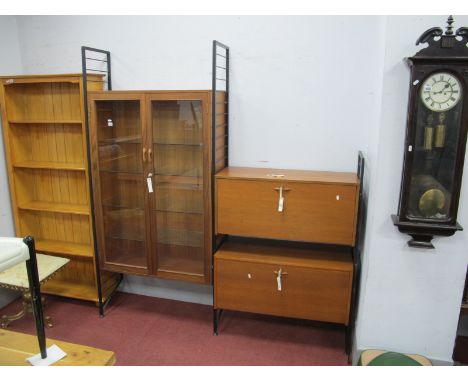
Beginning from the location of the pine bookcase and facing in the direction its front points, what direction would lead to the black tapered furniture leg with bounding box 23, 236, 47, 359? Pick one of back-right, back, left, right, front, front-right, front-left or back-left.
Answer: front-left

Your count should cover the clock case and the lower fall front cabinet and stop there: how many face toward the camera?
2

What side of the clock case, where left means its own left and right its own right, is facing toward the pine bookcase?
right

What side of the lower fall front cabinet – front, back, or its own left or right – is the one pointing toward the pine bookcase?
right

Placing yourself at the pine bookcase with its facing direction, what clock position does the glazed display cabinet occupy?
The glazed display cabinet is roughly at 9 o'clock from the pine bookcase.

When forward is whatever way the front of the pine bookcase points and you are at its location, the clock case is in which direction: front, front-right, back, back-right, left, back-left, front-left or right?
left

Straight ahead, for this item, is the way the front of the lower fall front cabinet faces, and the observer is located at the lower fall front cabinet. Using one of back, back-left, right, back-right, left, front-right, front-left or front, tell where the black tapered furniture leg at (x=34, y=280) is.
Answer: front-right

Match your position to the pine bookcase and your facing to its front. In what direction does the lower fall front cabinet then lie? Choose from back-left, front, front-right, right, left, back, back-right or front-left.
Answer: left

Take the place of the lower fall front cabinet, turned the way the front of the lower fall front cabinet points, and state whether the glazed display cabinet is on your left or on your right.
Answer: on your right
